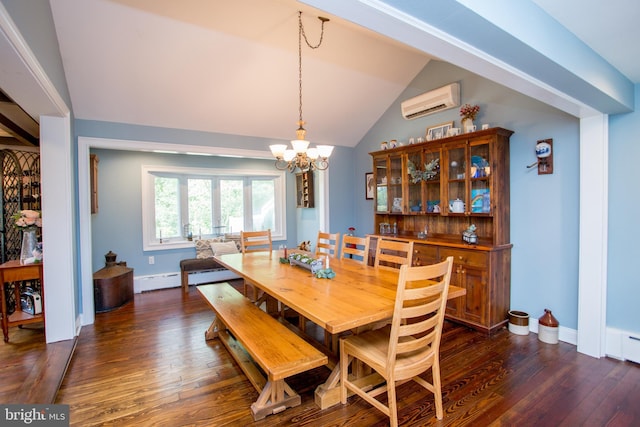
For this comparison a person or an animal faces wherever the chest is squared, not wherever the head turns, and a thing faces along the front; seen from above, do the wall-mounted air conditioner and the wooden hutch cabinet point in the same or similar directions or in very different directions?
same or similar directions

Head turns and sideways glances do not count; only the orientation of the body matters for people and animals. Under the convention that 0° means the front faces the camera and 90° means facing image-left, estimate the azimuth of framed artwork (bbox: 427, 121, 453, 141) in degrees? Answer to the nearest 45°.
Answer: approximately 45°

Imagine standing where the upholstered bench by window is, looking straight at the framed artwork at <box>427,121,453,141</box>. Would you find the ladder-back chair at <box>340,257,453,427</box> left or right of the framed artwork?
right

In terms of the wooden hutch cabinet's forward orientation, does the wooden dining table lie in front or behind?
in front

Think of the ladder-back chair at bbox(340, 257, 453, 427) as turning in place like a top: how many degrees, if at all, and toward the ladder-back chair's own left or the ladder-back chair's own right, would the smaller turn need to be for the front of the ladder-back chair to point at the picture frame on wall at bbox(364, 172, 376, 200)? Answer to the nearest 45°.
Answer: approximately 45° to the ladder-back chair's own right

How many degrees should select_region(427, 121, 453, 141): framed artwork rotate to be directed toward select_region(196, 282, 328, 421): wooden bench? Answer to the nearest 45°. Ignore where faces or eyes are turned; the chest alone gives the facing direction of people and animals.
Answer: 0° — it already faces it

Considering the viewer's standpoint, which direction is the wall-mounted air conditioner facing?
facing the viewer and to the left of the viewer

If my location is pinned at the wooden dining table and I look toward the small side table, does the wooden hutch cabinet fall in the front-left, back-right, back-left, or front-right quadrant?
back-right

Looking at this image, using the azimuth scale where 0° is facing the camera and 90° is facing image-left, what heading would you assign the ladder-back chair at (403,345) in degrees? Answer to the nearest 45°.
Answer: approximately 135°

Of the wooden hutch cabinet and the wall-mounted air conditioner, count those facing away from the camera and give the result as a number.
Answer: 0

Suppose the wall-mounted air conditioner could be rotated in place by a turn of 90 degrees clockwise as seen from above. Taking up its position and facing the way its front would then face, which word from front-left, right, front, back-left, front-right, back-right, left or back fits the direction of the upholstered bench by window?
front-left

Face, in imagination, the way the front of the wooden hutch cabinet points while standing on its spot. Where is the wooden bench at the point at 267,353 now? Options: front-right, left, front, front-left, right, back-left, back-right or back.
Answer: front

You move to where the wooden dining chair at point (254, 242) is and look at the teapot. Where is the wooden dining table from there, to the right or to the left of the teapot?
right

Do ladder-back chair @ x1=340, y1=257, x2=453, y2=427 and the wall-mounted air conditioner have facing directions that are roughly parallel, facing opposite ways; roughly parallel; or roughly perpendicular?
roughly perpendicular

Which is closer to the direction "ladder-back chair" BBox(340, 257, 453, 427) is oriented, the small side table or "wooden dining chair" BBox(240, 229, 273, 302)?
the wooden dining chair

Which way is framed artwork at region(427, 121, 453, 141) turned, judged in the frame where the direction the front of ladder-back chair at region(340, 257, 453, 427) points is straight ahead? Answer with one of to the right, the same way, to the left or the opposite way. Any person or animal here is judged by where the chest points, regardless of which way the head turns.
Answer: to the left
